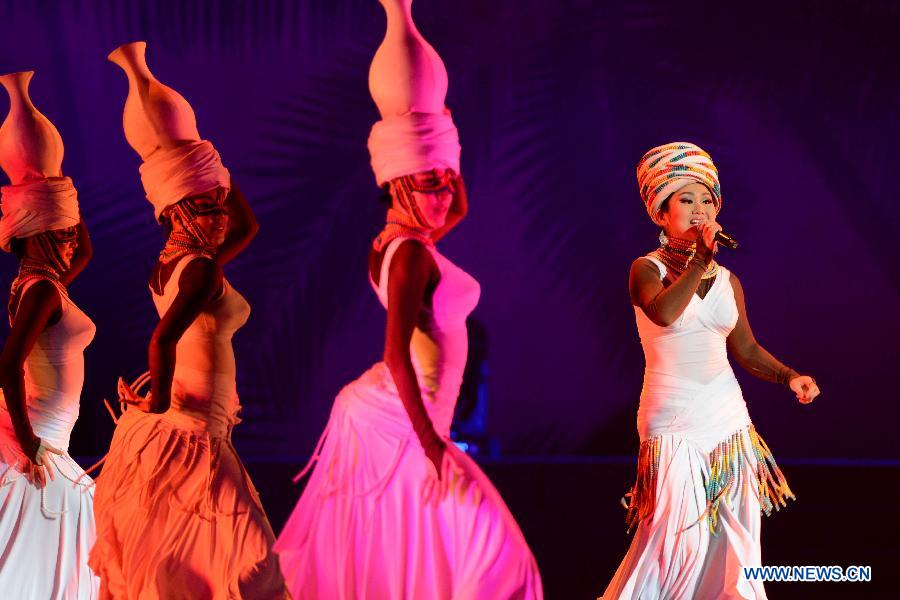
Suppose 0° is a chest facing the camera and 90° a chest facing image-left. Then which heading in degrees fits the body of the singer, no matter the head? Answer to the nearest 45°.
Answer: approximately 315°

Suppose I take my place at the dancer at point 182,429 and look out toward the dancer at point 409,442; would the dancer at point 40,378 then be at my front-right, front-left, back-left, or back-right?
back-left

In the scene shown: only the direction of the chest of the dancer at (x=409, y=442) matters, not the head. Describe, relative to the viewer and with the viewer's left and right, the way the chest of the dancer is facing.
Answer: facing to the right of the viewer

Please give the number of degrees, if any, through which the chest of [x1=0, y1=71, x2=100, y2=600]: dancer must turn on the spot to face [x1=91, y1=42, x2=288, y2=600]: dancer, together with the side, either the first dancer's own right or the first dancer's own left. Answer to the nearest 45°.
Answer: approximately 45° to the first dancer's own right

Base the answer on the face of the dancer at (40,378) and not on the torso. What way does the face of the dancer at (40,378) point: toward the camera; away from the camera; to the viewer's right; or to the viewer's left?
to the viewer's right

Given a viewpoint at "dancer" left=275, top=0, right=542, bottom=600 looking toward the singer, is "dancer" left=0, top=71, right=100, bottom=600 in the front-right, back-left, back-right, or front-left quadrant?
back-left

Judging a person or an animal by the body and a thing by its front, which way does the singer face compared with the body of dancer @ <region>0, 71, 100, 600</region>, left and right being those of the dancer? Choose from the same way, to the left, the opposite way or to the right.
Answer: to the right

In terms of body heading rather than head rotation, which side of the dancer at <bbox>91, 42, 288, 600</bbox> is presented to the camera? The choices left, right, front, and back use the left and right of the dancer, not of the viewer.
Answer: right

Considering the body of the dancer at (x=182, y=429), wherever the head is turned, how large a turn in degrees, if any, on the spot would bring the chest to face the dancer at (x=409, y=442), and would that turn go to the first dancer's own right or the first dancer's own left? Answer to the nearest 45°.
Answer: approximately 45° to the first dancer's own right

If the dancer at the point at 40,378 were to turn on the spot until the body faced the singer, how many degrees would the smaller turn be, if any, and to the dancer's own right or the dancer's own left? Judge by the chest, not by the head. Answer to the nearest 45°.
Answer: approximately 45° to the dancer's own right

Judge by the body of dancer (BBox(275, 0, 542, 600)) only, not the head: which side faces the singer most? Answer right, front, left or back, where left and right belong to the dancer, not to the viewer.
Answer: front

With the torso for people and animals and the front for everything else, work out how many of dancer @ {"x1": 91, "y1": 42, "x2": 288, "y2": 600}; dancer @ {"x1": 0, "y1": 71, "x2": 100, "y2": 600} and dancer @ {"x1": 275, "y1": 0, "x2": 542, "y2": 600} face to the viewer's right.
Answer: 3

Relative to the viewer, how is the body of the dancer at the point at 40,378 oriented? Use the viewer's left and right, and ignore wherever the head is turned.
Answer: facing to the right of the viewer

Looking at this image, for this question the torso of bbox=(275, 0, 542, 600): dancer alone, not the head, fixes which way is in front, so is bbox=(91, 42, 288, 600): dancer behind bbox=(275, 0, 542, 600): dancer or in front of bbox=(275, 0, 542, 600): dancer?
behind

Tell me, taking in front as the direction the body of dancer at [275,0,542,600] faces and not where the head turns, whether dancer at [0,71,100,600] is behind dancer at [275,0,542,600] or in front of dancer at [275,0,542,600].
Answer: behind

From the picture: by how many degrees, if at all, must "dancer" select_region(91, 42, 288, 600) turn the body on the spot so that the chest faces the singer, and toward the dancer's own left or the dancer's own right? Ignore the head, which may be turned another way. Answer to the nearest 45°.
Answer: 0° — they already face them

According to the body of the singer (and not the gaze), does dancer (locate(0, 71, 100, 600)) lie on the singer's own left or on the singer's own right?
on the singer's own right
